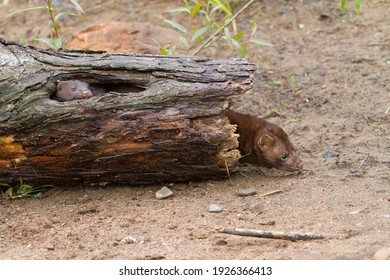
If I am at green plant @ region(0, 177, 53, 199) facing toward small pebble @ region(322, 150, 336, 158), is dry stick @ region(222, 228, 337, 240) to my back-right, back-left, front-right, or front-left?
front-right

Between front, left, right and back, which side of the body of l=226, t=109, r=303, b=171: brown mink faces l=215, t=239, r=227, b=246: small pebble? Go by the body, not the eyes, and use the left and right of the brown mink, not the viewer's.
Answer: right

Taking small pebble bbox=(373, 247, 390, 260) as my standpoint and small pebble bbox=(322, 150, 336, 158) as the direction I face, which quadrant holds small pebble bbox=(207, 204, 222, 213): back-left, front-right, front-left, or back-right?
front-left

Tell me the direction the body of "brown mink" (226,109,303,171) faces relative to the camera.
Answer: to the viewer's right

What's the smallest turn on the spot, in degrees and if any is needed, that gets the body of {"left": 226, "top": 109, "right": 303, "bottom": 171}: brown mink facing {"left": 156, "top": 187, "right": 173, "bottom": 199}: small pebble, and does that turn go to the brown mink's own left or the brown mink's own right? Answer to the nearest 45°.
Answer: approximately 135° to the brown mink's own right

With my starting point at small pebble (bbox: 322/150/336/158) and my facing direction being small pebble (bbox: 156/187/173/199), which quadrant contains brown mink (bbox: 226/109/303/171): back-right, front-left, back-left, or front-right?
front-right

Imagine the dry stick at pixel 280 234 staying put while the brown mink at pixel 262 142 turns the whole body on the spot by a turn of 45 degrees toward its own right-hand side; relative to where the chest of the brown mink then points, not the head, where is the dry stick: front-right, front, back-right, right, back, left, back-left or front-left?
front-right

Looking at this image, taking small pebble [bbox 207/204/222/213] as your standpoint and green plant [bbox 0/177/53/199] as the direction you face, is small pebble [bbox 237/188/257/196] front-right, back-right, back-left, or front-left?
back-right

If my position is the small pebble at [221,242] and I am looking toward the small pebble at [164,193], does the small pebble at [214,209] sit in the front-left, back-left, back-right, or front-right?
front-right

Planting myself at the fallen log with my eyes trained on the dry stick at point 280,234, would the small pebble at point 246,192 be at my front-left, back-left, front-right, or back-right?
front-left

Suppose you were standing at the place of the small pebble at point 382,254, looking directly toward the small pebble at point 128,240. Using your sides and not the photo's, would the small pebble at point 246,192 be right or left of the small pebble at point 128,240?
right

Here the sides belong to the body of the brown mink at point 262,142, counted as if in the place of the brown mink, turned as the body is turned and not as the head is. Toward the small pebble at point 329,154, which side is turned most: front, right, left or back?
front

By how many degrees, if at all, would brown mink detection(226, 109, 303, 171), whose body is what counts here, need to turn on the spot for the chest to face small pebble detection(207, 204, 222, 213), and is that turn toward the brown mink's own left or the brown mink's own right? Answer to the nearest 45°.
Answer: approximately 90° to the brown mink's own right
